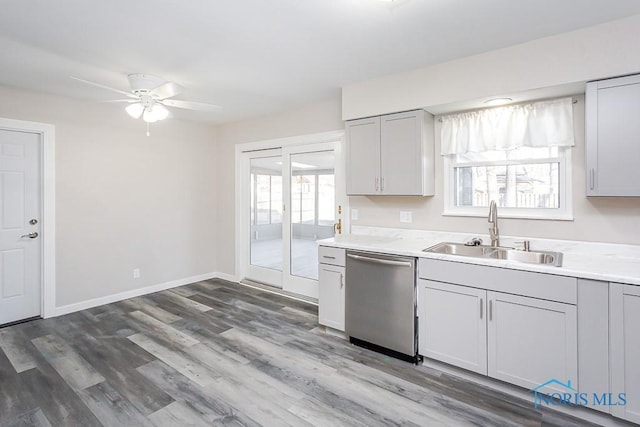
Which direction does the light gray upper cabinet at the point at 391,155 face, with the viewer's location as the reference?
facing the viewer and to the left of the viewer

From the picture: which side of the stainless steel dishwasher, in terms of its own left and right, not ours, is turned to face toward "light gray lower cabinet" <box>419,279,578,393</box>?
left

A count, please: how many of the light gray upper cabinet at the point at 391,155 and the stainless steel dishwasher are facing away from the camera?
0

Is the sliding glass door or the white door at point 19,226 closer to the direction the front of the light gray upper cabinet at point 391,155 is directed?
the white door

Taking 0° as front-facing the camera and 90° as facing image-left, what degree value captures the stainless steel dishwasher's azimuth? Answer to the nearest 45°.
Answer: approximately 45°

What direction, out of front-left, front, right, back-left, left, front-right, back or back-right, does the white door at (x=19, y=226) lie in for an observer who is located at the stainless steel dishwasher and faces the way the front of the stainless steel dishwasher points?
front-right

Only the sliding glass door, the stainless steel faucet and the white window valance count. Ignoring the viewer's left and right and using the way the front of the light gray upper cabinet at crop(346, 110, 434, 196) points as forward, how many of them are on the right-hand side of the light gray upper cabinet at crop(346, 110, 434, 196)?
1

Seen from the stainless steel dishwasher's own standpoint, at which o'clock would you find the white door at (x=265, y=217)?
The white door is roughly at 3 o'clock from the stainless steel dishwasher.

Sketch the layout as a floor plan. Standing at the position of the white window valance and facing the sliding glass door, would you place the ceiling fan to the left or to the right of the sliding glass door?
left

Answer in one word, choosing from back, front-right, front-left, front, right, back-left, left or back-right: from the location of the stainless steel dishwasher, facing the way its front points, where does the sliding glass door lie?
right

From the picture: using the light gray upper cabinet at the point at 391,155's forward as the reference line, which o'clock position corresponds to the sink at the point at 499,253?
The sink is roughly at 8 o'clock from the light gray upper cabinet.
